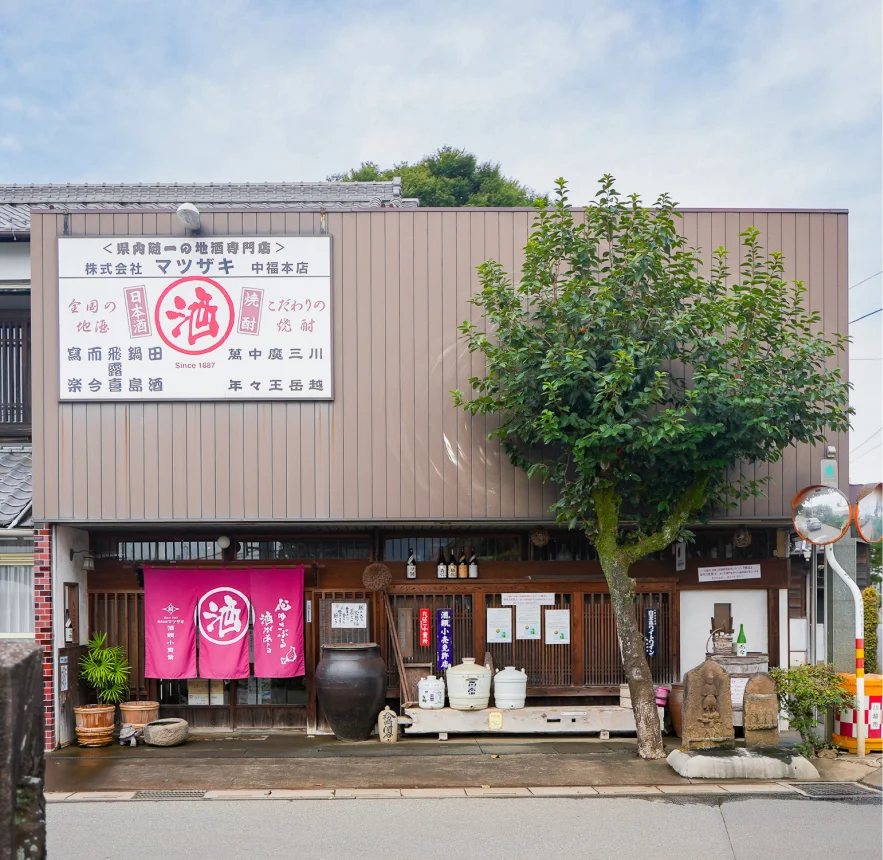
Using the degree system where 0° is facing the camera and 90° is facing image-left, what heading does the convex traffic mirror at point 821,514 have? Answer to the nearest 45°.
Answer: approximately 0°

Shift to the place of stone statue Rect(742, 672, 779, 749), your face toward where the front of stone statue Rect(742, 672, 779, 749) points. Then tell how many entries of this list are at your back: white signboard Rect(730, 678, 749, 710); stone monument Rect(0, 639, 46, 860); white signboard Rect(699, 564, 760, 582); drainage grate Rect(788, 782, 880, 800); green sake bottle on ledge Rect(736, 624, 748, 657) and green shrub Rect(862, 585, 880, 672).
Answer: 4

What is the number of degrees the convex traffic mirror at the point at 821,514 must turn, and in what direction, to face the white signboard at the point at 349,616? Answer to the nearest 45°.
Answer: approximately 90° to its right

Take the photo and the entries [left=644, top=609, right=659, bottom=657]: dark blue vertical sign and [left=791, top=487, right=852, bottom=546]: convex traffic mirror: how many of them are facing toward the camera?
2

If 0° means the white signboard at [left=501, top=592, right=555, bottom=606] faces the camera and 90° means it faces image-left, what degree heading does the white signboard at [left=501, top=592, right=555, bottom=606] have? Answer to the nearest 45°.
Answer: approximately 0°

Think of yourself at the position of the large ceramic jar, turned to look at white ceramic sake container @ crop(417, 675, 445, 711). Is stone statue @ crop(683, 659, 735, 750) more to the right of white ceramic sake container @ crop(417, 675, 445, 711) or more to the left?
right

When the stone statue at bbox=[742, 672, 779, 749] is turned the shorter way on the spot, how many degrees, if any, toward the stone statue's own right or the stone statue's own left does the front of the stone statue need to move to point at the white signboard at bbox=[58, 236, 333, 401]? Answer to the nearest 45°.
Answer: approximately 90° to the stone statue's own right

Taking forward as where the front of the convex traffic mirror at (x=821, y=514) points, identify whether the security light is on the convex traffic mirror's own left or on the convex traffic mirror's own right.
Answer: on the convex traffic mirror's own right
